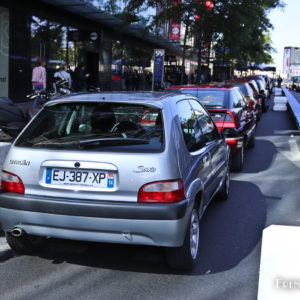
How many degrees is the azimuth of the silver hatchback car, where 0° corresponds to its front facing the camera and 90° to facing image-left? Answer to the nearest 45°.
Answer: approximately 225°

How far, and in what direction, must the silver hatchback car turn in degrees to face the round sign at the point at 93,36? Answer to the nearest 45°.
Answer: approximately 45° to its left

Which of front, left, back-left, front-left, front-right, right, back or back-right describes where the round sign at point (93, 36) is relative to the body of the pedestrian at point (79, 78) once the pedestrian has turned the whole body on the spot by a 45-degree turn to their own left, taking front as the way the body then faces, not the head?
front-left

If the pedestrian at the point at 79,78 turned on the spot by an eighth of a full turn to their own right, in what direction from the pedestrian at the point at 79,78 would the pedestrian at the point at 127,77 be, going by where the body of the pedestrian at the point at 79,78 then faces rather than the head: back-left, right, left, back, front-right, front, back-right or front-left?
back-left

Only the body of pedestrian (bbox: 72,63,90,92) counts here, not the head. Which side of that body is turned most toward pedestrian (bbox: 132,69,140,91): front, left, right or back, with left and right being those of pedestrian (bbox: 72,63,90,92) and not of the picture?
left
